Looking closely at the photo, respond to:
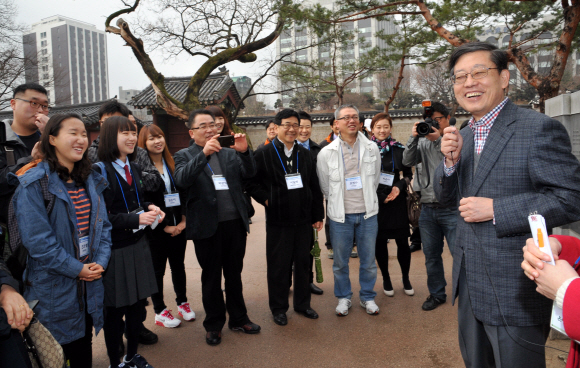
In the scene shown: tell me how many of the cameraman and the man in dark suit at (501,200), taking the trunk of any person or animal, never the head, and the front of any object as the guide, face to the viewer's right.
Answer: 0

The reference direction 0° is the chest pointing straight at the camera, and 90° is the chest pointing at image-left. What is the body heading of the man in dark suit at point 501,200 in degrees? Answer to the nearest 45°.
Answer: approximately 45°

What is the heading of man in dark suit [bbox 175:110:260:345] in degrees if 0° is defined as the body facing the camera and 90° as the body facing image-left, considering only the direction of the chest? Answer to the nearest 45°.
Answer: approximately 315°

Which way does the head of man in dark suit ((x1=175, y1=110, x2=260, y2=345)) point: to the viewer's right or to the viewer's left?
to the viewer's right

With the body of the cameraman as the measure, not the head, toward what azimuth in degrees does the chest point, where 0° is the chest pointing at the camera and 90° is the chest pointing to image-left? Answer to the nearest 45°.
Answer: approximately 45°

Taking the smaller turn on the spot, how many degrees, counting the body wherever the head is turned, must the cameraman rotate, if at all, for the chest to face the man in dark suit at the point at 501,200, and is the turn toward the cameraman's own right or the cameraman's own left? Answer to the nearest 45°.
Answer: approximately 45° to the cameraman's own left

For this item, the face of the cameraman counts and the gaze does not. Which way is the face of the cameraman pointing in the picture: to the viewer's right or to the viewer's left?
to the viewer's left

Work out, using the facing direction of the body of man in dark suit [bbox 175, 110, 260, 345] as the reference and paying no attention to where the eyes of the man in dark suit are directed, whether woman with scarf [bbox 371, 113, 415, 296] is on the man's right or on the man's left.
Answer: on the man's left

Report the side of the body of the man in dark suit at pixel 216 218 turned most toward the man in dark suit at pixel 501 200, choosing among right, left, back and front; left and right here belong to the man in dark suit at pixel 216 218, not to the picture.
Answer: front

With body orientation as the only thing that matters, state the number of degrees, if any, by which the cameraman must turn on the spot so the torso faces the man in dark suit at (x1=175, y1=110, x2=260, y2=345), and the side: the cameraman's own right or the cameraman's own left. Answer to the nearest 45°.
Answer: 0° — they already face them
